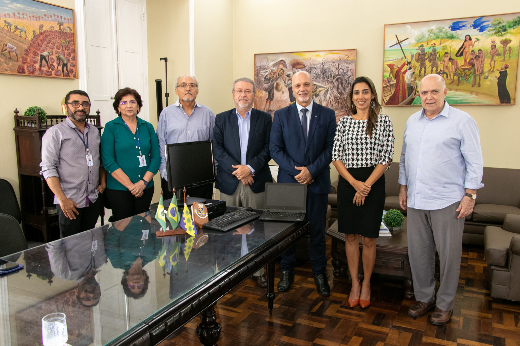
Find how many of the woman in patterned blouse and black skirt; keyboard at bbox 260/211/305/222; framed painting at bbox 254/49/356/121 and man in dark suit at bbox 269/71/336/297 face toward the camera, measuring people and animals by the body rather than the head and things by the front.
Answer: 4

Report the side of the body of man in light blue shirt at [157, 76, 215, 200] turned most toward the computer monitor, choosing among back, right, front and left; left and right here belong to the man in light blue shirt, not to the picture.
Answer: front

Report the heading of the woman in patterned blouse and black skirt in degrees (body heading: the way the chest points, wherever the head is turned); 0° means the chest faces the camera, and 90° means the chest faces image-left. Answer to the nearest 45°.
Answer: approximately 0°

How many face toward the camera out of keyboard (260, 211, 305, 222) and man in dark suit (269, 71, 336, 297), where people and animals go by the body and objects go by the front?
2

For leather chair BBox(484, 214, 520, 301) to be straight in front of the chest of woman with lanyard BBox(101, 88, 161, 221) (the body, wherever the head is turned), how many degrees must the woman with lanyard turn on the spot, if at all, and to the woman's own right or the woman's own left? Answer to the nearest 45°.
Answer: approximately 45° to the woman's own left

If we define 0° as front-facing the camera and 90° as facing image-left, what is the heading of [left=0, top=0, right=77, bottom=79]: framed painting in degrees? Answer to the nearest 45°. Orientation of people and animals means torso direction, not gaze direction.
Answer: approximately 315°

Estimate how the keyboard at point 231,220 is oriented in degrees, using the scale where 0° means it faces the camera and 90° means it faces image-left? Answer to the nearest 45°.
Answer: approximately 315°

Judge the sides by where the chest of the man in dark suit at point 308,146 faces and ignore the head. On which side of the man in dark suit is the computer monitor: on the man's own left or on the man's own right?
on the man's own right

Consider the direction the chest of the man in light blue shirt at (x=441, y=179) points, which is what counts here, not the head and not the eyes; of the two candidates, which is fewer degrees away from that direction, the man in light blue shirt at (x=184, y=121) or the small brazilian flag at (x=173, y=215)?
the small brazilian flag

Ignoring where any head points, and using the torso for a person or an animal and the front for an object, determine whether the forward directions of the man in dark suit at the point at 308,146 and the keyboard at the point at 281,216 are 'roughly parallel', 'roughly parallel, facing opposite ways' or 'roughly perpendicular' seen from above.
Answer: roughly parallel

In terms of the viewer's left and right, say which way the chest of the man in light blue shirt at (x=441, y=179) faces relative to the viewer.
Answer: facing the viewer and to the left of the viewer

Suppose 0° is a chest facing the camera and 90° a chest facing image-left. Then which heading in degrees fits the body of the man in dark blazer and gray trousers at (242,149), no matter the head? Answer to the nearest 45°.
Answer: approximately 0°

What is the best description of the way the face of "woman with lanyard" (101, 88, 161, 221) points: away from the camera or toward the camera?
toward the camera

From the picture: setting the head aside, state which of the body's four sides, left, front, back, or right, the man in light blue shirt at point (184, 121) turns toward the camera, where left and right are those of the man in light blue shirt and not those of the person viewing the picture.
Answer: front
